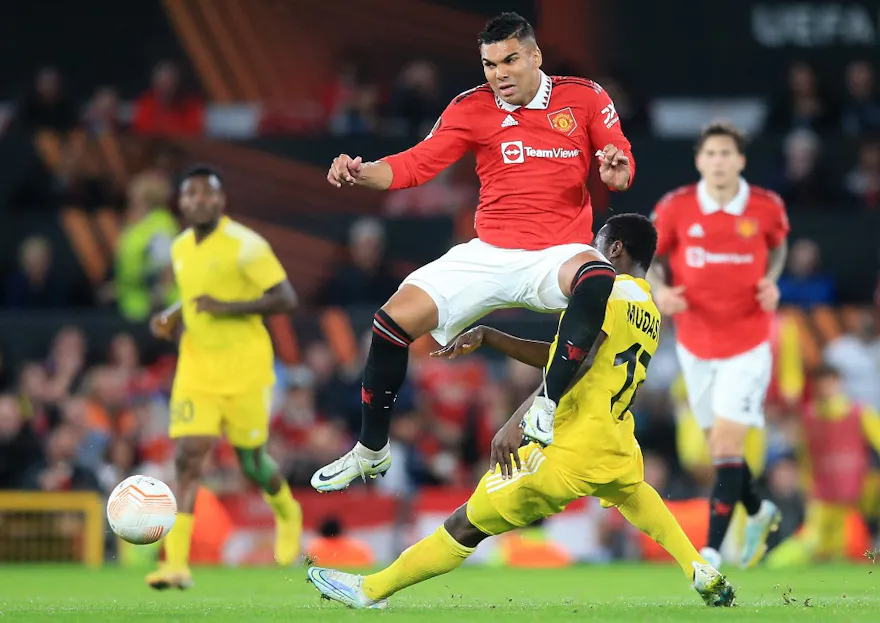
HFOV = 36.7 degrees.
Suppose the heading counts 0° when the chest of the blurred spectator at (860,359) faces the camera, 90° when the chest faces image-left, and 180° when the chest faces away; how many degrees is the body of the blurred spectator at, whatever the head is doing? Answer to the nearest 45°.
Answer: approximately 0°

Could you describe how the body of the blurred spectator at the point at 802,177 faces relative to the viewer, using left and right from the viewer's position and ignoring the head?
facing the viewer

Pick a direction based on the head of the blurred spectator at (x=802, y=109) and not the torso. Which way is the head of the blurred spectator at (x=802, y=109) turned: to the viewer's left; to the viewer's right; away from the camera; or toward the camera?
toward the camera

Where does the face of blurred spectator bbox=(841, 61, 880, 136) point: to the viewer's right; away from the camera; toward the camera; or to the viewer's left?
toward the camera

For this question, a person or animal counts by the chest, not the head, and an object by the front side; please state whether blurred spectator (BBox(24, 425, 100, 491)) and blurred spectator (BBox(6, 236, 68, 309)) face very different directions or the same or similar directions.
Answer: same or similar directions

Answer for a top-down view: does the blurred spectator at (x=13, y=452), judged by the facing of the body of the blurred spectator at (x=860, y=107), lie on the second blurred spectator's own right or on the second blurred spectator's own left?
on the second blurred spectator's own right

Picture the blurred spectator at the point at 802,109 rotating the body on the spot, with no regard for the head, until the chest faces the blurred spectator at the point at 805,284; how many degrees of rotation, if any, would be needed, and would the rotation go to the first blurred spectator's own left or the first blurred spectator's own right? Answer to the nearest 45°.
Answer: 0° — they already face them

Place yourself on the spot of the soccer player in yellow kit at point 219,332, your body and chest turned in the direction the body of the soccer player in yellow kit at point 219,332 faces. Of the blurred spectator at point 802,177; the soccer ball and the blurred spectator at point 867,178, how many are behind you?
2

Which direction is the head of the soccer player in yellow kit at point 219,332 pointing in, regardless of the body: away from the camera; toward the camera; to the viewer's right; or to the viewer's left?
toward the camera

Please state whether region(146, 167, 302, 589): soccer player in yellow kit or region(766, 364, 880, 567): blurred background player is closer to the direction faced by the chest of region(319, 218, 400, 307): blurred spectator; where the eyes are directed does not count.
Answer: the soccer player in yellow kit

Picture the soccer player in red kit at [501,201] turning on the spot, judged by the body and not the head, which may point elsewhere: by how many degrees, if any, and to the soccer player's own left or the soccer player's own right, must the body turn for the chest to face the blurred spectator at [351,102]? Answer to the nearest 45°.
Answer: approximately 180°

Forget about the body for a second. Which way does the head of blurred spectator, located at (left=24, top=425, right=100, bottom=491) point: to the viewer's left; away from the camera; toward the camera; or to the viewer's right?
toward the camera

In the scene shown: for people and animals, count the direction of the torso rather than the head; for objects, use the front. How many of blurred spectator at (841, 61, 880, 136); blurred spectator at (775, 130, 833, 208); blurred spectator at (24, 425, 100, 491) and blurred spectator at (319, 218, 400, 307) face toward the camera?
4

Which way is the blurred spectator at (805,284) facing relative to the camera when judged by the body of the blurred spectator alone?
toward the camera

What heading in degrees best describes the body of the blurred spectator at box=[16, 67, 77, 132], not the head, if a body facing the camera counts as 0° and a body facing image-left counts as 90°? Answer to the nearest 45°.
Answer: approximately 0°
